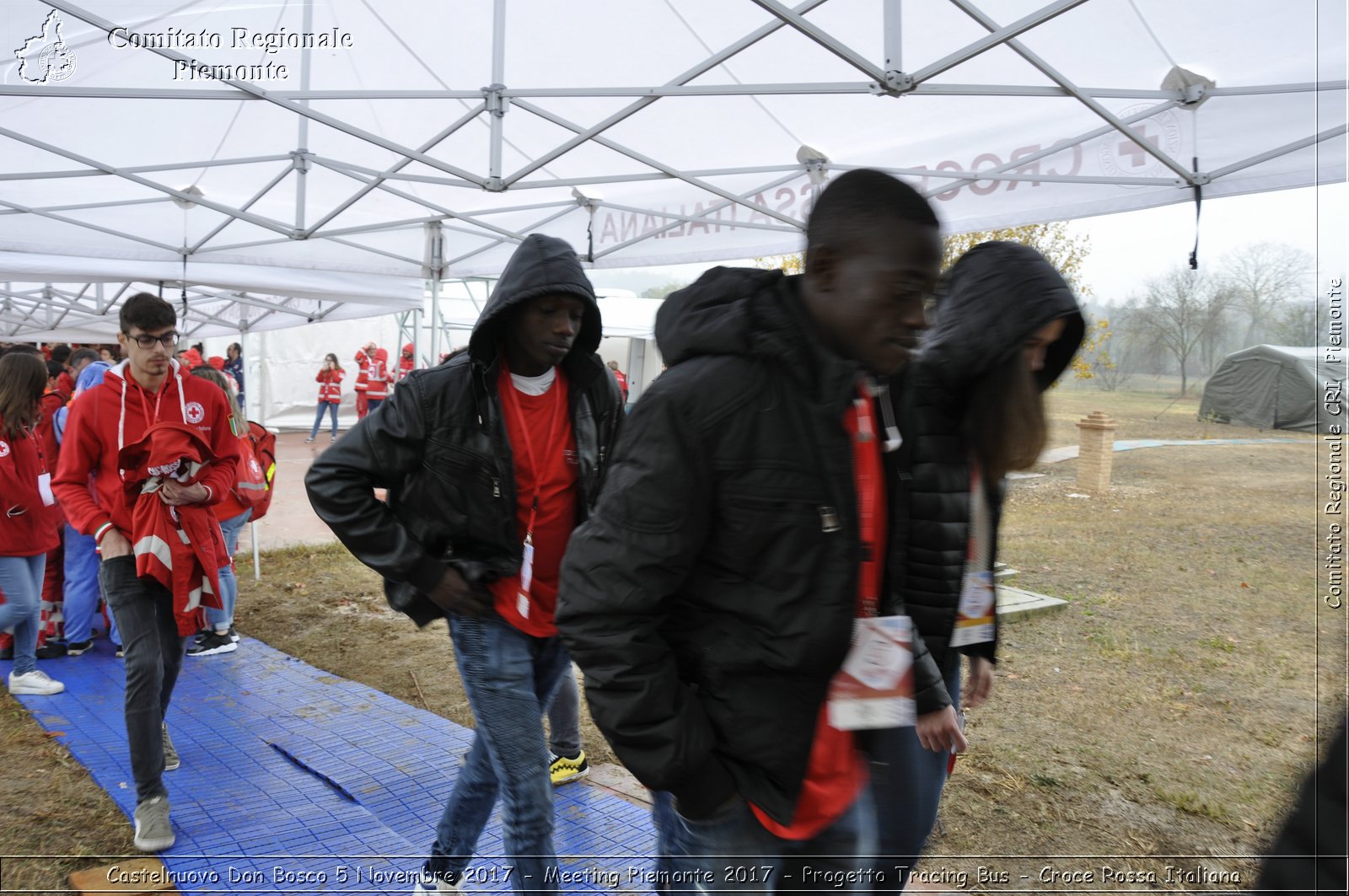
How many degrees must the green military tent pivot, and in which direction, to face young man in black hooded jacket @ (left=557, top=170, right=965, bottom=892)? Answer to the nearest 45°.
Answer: approximately 45° to its left

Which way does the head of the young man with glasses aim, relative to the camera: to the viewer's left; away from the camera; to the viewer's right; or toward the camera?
toward the camera

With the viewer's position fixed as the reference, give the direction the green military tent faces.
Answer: facing the viewer and to the left of the viewer

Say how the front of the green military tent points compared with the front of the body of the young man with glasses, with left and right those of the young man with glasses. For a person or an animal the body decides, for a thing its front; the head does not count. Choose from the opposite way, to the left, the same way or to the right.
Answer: to the right

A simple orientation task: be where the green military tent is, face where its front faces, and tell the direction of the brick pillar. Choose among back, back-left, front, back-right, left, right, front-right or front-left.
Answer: front-left

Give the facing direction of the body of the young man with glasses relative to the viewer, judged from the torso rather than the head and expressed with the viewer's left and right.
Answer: facing the viewer

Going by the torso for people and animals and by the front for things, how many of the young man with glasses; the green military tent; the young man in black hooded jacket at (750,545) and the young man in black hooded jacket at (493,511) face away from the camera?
0

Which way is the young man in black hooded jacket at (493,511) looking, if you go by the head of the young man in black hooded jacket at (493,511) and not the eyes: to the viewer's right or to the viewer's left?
to the viewer's right

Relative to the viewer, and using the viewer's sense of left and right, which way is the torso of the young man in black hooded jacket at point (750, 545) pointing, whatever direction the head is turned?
facing the viewer and to the right of the viewer

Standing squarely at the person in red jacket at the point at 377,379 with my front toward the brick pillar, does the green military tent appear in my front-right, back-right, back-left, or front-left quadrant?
front-left

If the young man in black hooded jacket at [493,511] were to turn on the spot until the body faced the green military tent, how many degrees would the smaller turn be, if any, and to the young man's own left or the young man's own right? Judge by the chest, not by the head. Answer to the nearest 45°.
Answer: approximately 90° to the young man's own left
